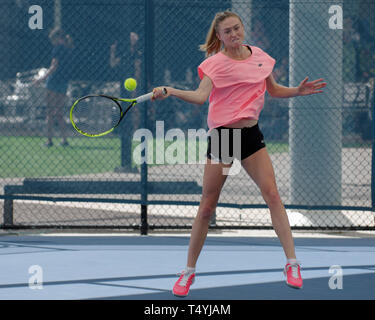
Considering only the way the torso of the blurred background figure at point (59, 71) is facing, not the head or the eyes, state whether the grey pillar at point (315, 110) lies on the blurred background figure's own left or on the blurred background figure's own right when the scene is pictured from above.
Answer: on the blurred background figure's own left

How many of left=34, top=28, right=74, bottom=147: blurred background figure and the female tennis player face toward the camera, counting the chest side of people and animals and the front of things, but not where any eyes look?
1

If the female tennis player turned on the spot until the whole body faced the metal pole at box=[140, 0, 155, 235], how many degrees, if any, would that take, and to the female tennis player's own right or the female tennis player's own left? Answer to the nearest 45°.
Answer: approximately 180°

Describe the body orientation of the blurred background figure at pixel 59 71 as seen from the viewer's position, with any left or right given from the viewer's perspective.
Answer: facing to the left of the viewer

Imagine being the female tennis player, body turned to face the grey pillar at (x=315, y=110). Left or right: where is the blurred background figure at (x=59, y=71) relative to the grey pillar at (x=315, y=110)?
left

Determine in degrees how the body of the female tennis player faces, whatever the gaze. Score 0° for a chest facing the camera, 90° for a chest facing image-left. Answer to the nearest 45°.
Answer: approximately 0°

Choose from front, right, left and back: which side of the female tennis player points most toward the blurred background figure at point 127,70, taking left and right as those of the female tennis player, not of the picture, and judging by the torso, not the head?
back

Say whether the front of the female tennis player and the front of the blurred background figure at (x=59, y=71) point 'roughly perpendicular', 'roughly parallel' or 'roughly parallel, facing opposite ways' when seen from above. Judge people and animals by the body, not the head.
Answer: roughly perpendicular

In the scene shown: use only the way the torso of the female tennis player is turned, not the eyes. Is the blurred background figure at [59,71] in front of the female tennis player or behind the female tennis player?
behind
